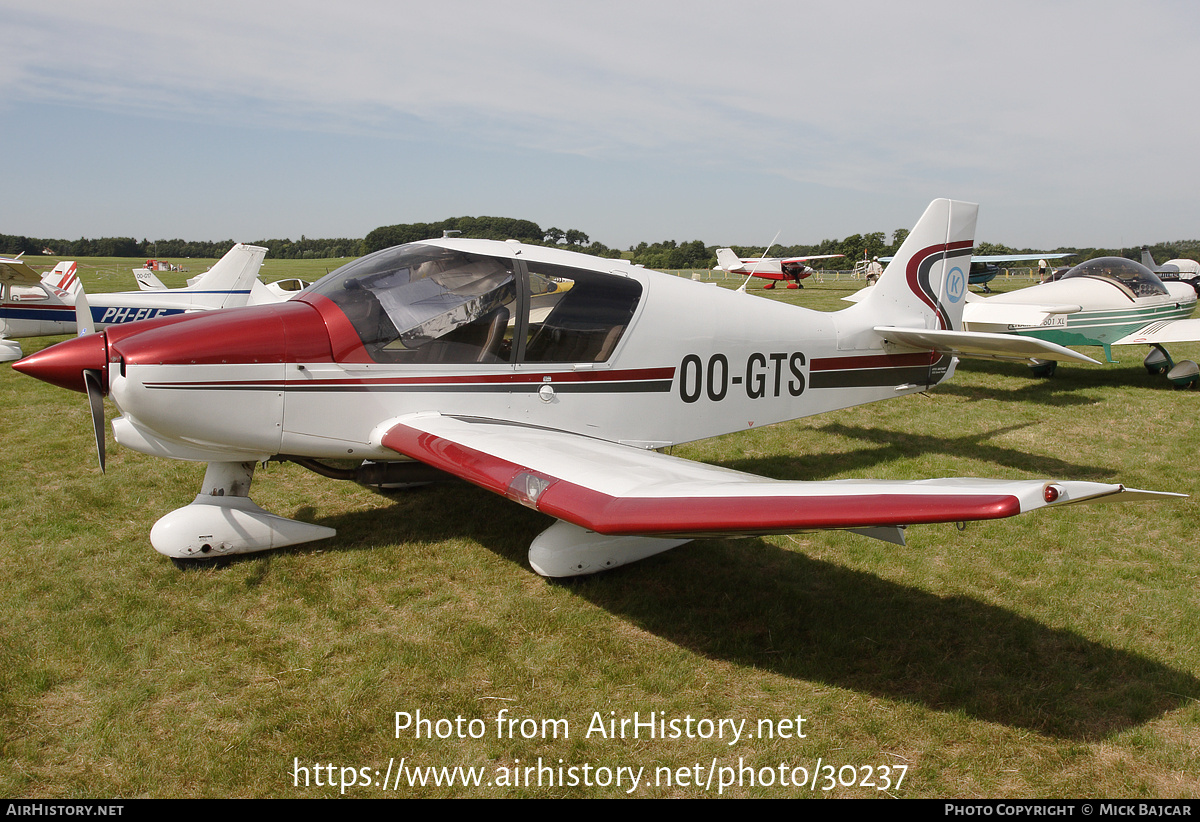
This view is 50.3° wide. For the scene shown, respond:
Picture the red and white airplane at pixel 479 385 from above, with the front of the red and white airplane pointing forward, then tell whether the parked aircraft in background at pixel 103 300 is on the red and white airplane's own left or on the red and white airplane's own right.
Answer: on the red and white airplane's own right

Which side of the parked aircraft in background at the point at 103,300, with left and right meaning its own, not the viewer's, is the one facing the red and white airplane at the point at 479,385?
left

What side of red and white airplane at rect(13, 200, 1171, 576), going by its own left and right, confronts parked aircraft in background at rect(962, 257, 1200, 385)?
back

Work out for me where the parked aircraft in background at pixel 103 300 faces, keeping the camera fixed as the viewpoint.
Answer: facing to the left of the viewer

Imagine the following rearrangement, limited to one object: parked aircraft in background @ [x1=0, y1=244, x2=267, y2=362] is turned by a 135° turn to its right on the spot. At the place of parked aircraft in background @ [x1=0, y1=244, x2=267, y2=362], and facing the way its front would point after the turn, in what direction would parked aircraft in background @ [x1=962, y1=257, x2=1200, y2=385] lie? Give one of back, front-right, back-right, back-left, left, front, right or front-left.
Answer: right

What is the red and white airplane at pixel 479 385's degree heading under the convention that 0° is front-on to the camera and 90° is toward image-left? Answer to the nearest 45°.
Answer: approximately 45°
